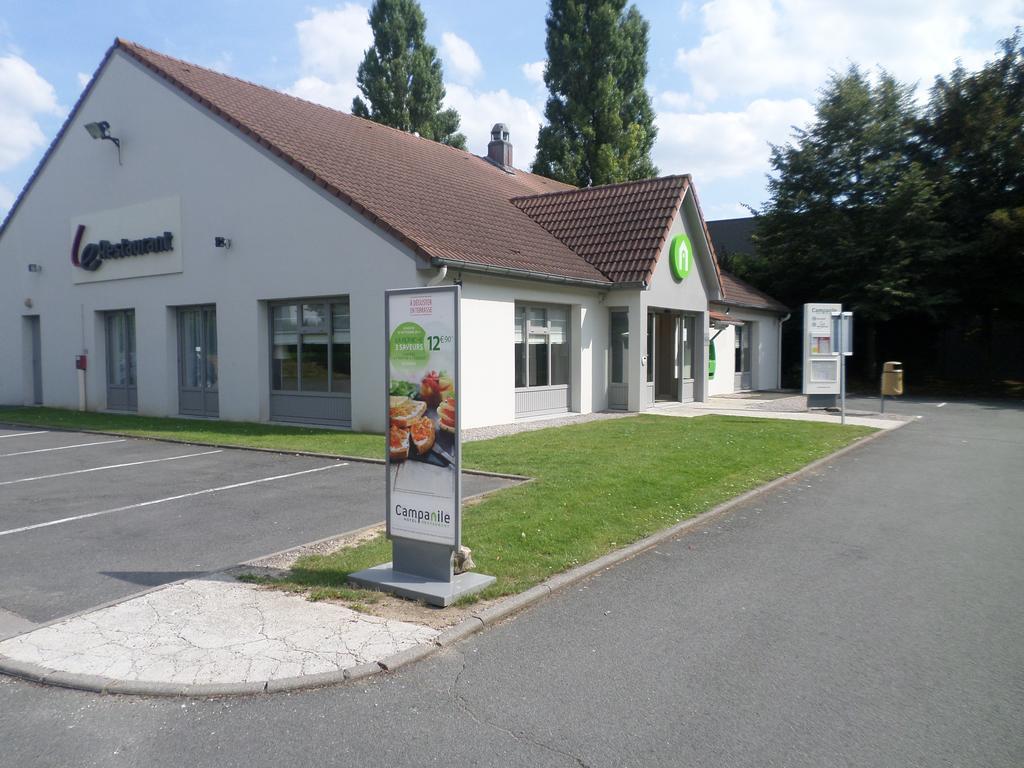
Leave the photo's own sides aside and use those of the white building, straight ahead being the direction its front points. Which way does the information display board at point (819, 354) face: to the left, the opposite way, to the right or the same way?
to the right

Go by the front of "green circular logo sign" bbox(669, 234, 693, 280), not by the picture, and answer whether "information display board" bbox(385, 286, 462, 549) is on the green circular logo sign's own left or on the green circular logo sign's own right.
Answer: on the green circular logo sign's own right

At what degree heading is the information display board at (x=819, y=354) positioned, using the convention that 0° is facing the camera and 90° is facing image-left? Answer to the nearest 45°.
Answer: approximately 0°

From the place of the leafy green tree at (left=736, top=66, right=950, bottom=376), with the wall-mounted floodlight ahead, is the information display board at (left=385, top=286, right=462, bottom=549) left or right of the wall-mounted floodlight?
left

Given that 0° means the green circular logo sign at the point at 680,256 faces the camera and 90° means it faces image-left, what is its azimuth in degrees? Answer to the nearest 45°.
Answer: approximately 315°

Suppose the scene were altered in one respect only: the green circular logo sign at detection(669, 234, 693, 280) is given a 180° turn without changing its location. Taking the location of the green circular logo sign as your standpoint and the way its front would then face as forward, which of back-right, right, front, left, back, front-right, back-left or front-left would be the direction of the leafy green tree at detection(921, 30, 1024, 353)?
right

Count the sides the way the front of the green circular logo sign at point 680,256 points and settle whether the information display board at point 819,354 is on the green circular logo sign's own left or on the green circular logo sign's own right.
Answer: on the green circular logo sign's own left

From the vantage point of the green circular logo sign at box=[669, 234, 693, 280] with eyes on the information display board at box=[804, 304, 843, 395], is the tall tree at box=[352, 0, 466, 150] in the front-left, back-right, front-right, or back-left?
back-left

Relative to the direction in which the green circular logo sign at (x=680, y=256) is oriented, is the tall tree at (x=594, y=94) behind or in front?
behind

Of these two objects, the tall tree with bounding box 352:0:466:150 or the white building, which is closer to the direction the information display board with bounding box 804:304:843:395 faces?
the white building

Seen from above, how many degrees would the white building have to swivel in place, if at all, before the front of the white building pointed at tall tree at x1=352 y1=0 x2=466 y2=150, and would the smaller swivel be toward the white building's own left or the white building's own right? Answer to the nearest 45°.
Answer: approximately 135° to the white building's own left

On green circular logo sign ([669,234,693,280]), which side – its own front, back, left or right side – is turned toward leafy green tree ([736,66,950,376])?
left

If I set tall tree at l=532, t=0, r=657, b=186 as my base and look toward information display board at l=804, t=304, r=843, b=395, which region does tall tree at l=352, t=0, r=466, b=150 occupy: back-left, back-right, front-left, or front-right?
back-right
